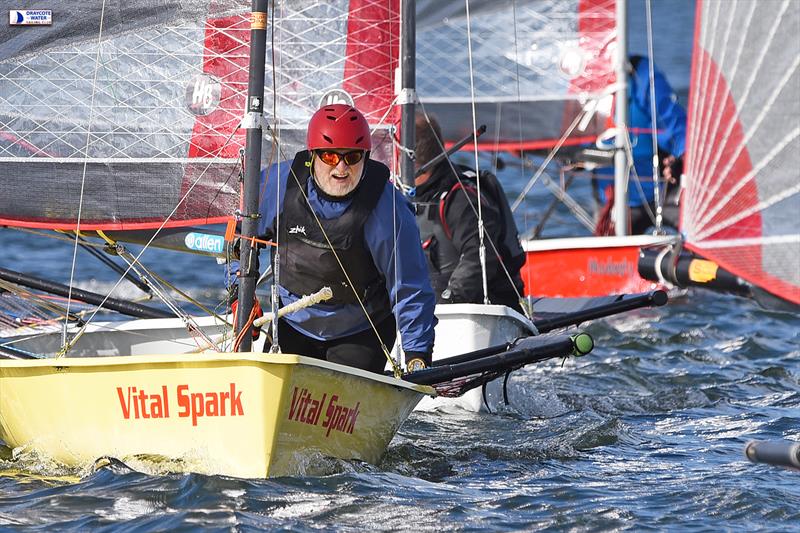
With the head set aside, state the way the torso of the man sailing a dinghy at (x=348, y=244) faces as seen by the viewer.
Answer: toward the camera

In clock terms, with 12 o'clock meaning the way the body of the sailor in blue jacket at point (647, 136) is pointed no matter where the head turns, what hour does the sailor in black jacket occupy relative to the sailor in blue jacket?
The sailor in black jacket is roughly at 11 o'clock from the sailor in blue jacket.

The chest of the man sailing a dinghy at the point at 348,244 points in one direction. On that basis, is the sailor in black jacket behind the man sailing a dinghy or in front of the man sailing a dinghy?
behind

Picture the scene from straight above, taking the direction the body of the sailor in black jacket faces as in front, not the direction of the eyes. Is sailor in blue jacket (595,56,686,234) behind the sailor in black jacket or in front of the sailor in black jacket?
behind

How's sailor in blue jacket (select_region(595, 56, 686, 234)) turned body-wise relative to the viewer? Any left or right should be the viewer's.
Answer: facing the viewer and to the left of the viewer

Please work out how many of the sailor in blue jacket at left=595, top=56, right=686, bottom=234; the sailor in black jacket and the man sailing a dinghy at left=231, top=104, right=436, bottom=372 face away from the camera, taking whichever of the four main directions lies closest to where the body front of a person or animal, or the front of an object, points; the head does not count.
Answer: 0
